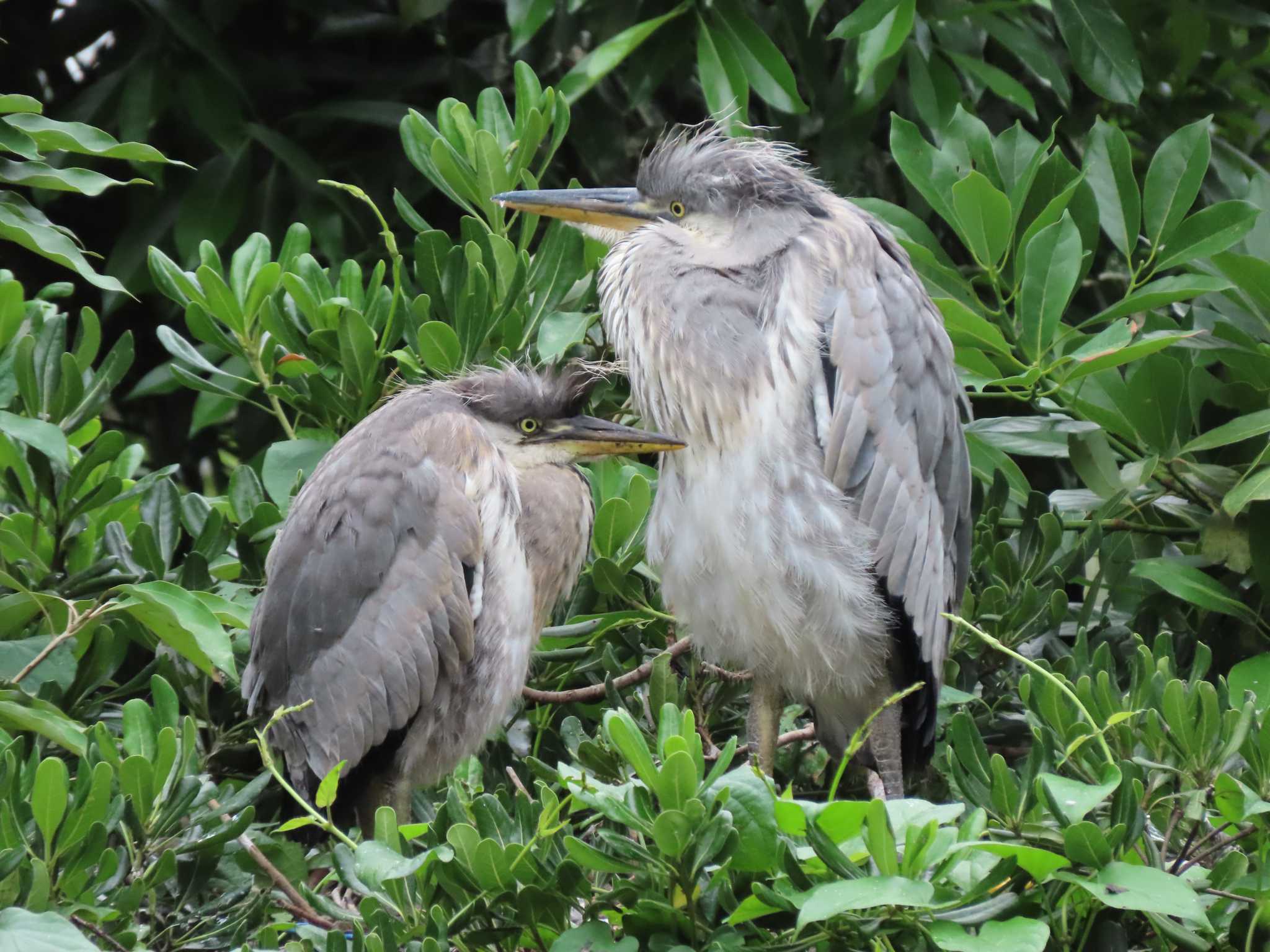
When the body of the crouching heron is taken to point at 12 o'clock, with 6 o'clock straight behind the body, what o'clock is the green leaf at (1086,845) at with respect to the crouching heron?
The green leaf is roughly at 2 o'clock from the crouching heron.

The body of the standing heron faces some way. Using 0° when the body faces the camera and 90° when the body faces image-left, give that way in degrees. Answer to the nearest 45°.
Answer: approximately 45°

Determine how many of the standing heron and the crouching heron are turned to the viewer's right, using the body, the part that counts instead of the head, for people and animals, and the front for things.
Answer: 1

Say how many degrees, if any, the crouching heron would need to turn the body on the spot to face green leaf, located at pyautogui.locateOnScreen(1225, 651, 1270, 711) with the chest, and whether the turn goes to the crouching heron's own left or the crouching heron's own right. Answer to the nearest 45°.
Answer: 0° — it already faces it

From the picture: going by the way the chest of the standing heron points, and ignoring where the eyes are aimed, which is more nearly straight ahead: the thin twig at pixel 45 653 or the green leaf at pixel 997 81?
the thin twig

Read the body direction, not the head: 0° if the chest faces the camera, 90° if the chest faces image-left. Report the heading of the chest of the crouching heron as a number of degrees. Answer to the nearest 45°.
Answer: approximately 270°

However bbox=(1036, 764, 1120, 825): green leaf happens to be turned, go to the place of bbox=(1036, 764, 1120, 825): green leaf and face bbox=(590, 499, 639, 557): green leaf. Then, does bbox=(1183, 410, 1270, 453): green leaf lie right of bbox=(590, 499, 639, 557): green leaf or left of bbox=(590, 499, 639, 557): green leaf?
right
